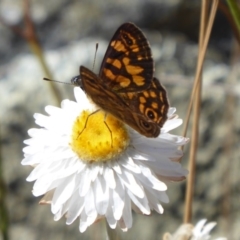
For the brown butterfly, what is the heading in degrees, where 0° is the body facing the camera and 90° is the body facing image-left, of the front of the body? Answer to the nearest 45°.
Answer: approximately 90°
